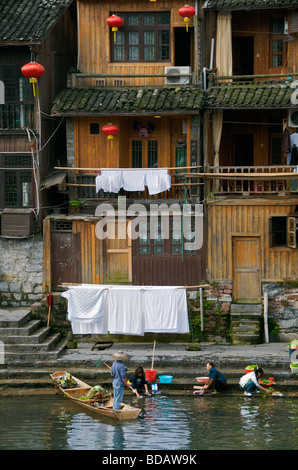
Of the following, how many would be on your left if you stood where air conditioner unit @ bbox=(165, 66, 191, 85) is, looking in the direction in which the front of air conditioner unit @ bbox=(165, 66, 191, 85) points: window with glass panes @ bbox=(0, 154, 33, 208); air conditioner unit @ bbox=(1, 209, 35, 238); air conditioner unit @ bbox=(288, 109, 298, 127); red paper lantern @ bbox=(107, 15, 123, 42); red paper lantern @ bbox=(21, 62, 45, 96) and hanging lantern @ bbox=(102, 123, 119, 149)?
1

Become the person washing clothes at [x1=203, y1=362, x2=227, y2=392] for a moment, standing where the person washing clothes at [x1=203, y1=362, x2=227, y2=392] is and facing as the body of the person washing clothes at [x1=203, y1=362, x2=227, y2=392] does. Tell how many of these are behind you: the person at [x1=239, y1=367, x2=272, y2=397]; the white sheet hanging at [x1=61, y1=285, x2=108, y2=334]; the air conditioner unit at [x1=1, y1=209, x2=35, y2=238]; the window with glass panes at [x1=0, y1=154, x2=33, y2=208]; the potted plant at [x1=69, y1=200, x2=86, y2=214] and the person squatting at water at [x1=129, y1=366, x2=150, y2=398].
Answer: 1

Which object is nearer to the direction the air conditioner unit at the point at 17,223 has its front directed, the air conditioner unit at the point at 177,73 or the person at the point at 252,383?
the person

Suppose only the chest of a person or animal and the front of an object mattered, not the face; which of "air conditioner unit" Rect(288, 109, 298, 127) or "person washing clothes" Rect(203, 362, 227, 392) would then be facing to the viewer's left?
the person washing clothes

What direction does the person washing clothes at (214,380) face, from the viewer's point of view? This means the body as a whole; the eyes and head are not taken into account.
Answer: to the viewer's left

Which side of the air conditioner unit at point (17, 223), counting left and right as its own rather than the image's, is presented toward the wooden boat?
front

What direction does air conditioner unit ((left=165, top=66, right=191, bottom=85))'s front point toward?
toward the camera

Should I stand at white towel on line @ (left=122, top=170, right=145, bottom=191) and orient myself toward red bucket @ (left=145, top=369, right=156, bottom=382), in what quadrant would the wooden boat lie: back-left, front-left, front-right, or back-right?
front-right

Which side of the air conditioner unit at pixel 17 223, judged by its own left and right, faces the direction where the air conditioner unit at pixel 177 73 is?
left

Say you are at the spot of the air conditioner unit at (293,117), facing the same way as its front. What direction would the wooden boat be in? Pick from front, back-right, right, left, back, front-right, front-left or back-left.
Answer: front-right

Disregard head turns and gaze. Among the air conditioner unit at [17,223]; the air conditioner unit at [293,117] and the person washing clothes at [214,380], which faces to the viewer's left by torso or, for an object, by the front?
the person washing clothes

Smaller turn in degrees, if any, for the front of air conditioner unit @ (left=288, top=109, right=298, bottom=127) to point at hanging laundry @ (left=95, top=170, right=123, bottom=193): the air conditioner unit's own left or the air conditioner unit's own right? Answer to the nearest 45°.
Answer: approximately 90° to the air conditioner unit's own right

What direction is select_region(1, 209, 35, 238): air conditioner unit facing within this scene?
toward the camera

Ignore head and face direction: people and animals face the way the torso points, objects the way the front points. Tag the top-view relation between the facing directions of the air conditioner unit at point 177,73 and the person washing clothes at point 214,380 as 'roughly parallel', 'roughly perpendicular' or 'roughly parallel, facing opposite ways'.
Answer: roughly perpendicular

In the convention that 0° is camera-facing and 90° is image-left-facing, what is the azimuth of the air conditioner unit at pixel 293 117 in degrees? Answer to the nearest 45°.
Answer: approximately 0°
